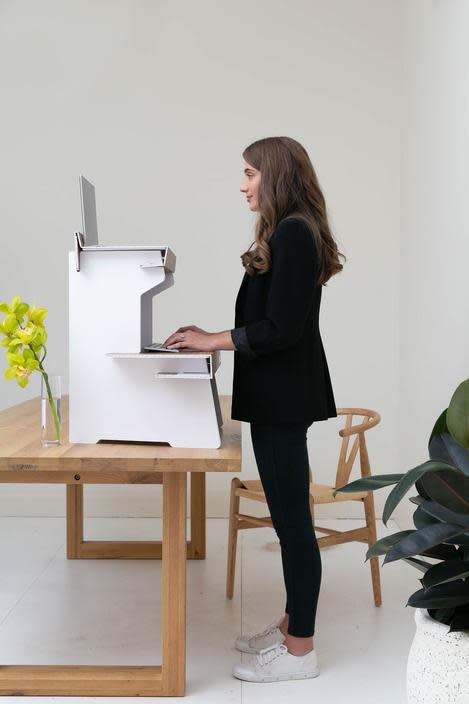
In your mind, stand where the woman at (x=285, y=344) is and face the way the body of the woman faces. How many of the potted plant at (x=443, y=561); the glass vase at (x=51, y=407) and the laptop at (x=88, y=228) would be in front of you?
2

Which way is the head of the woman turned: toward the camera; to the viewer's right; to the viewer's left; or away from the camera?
to the viewer's left

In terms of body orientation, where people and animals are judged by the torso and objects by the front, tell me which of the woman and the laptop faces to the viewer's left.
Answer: the woman

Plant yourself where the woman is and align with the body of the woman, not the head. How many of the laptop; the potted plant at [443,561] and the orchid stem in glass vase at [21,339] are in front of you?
2

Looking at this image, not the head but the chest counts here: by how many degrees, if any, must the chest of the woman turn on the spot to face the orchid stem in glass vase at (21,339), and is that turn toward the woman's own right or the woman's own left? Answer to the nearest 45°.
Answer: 0° — they already face it

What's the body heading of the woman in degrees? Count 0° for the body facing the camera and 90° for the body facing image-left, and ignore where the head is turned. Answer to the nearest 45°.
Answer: approximately 90°

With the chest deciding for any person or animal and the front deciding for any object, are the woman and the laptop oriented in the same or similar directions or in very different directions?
very different directions

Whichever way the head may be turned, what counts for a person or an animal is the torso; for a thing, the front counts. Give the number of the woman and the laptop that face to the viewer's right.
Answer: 1

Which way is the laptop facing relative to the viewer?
to the viewer's right
